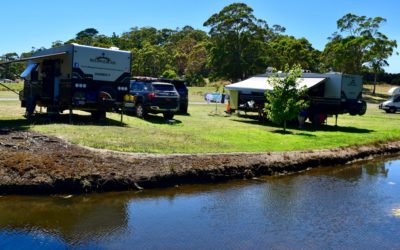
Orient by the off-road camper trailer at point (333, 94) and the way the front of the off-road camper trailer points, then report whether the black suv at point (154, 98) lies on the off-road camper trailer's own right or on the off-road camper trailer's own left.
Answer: on the off-road camper trailer's own left

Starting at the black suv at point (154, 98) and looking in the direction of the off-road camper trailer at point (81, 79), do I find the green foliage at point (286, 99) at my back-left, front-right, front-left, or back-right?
back-left
